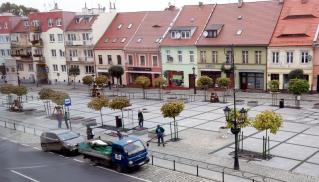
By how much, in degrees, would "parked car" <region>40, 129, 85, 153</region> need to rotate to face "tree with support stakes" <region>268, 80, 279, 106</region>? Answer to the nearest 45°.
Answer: approximately 45° to its left

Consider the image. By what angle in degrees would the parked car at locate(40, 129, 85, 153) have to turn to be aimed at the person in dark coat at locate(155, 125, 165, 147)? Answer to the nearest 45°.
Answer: approximately 45° to its left

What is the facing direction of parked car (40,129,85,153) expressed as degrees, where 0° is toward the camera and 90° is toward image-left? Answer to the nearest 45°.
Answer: approximately 315°

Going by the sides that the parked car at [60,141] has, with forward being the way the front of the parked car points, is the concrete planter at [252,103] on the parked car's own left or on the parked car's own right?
on the parked car's own left
